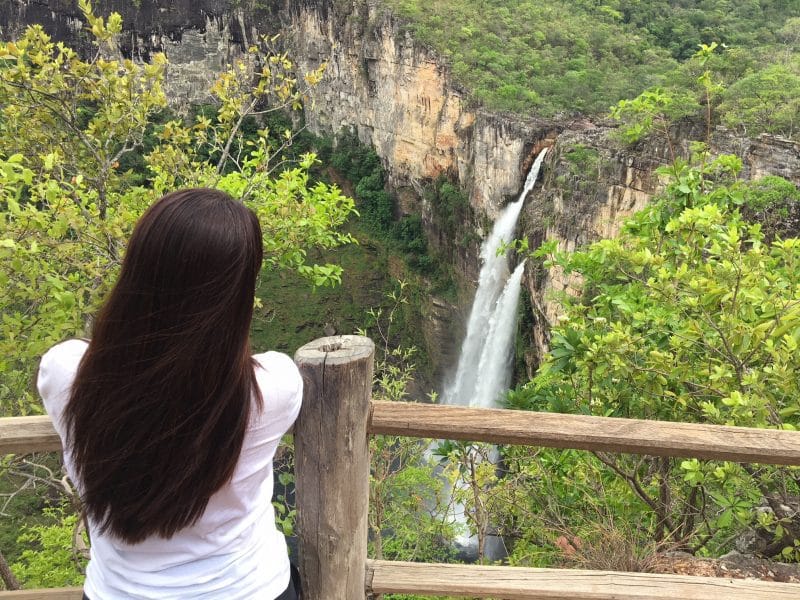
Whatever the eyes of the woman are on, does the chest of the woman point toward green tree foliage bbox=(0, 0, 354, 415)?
yes

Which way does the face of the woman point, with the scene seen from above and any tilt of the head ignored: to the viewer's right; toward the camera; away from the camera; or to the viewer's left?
away from the camera

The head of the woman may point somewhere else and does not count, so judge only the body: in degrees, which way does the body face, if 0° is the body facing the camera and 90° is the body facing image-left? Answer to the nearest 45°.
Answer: approximately 180°

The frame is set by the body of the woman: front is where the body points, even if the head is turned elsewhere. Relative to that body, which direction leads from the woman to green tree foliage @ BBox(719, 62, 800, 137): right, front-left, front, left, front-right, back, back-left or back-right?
front-right

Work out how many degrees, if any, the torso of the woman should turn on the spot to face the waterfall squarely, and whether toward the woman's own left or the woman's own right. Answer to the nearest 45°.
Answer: approximately 45° to the woman's own right
